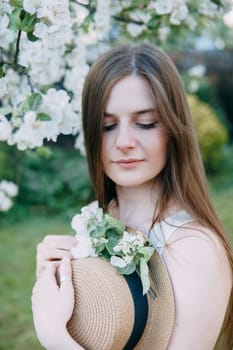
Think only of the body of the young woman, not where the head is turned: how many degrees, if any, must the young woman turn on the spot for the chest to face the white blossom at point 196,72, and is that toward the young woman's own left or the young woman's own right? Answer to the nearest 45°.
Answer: approximately 135° to the young woman's own right

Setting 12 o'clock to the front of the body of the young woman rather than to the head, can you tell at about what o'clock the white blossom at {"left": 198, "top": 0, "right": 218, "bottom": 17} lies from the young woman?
The white blossom is roughly at 5 o'clock from the young woman.

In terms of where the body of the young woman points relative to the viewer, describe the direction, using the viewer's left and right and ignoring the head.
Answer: facing the viewer and to the left of the viewer

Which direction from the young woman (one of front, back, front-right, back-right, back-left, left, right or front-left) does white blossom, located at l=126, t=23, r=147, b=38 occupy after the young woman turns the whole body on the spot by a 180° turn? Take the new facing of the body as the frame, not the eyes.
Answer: front-left

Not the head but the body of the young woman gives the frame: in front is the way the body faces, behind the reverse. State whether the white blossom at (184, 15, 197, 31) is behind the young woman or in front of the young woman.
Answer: behind
